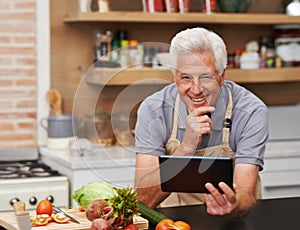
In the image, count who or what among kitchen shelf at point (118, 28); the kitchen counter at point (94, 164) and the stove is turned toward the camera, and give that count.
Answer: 3

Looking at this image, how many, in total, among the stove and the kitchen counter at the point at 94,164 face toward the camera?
2

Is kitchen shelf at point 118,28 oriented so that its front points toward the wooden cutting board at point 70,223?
yes

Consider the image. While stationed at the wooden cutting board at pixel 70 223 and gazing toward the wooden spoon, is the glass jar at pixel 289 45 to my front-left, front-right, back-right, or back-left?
front-right

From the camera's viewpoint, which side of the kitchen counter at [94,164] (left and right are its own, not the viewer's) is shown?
front

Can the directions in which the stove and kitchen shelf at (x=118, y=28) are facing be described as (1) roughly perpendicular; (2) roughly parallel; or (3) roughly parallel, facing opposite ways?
roughly parallel

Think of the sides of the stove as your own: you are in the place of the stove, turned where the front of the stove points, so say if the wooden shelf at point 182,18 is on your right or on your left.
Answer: on your left

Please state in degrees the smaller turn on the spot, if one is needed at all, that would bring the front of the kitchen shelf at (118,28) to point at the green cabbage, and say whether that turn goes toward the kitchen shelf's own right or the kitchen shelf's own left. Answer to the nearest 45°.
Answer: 0° — it already faces it

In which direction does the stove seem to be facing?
toward the camera

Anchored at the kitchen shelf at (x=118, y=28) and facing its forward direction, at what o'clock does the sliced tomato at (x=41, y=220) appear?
The sliced tomato is roughly at 12 o'clock from the kitchen shelf.

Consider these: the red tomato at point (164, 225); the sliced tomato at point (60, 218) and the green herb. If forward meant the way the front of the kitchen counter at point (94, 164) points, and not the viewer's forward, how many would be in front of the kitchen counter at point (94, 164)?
3

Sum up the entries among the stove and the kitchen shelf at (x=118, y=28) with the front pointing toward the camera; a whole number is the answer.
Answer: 2

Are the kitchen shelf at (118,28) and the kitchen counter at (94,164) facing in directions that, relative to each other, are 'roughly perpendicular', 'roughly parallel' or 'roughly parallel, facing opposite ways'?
roughly parallel

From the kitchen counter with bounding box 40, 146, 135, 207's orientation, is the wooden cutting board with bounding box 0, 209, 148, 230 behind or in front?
in front

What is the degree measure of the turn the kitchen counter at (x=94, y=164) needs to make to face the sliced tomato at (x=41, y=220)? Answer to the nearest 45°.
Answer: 0° — it already faces it

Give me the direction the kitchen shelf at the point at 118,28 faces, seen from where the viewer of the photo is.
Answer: facing the viewer

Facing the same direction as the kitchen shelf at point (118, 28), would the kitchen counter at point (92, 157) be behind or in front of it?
in front

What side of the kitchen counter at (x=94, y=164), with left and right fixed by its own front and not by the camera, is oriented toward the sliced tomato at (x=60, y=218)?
front
